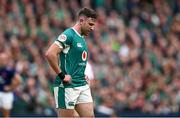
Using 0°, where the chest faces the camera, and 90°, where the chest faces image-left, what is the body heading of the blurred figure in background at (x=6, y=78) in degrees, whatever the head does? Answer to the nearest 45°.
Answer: approximately 0°
